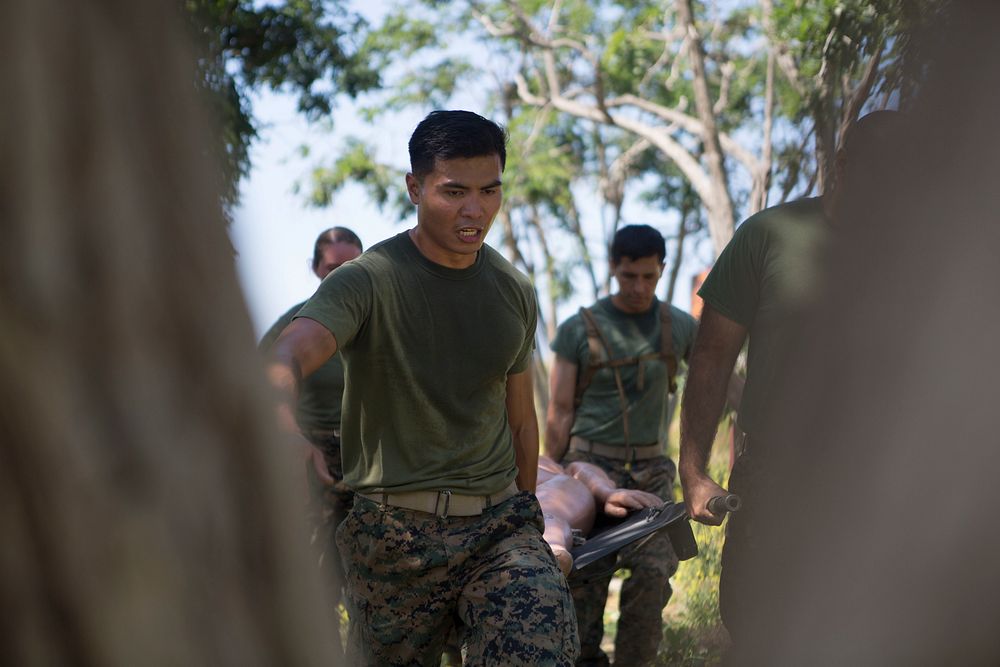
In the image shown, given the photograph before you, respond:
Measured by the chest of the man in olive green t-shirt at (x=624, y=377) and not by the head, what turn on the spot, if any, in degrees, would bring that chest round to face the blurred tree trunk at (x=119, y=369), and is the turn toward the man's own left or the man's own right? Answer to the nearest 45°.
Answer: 0° — they already face it

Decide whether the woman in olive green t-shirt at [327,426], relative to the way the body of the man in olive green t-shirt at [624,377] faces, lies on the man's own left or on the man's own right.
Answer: on the man's own right

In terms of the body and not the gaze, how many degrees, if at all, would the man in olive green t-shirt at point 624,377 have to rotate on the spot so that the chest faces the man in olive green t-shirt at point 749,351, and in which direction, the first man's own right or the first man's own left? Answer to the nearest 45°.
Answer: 0° — they already face them

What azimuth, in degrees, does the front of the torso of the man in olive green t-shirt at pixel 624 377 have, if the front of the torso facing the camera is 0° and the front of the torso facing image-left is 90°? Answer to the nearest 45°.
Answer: approximately 0°
